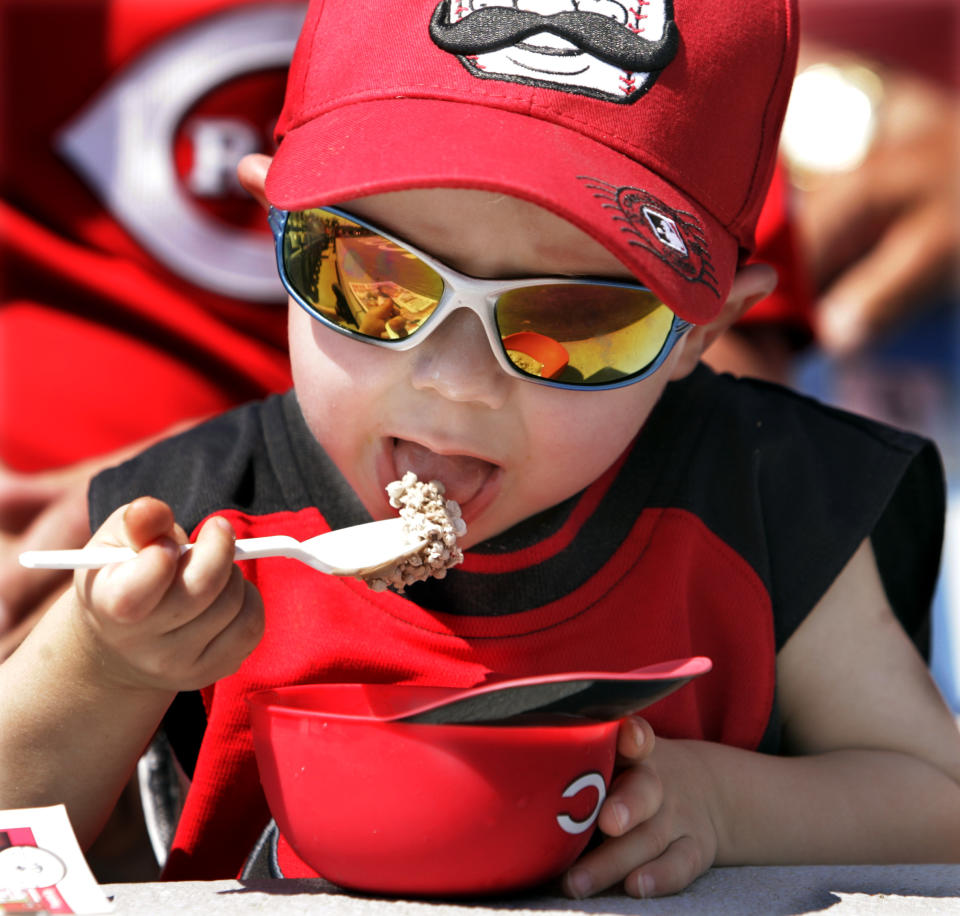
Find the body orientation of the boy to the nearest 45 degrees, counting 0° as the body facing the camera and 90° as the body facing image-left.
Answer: approximately 0°
